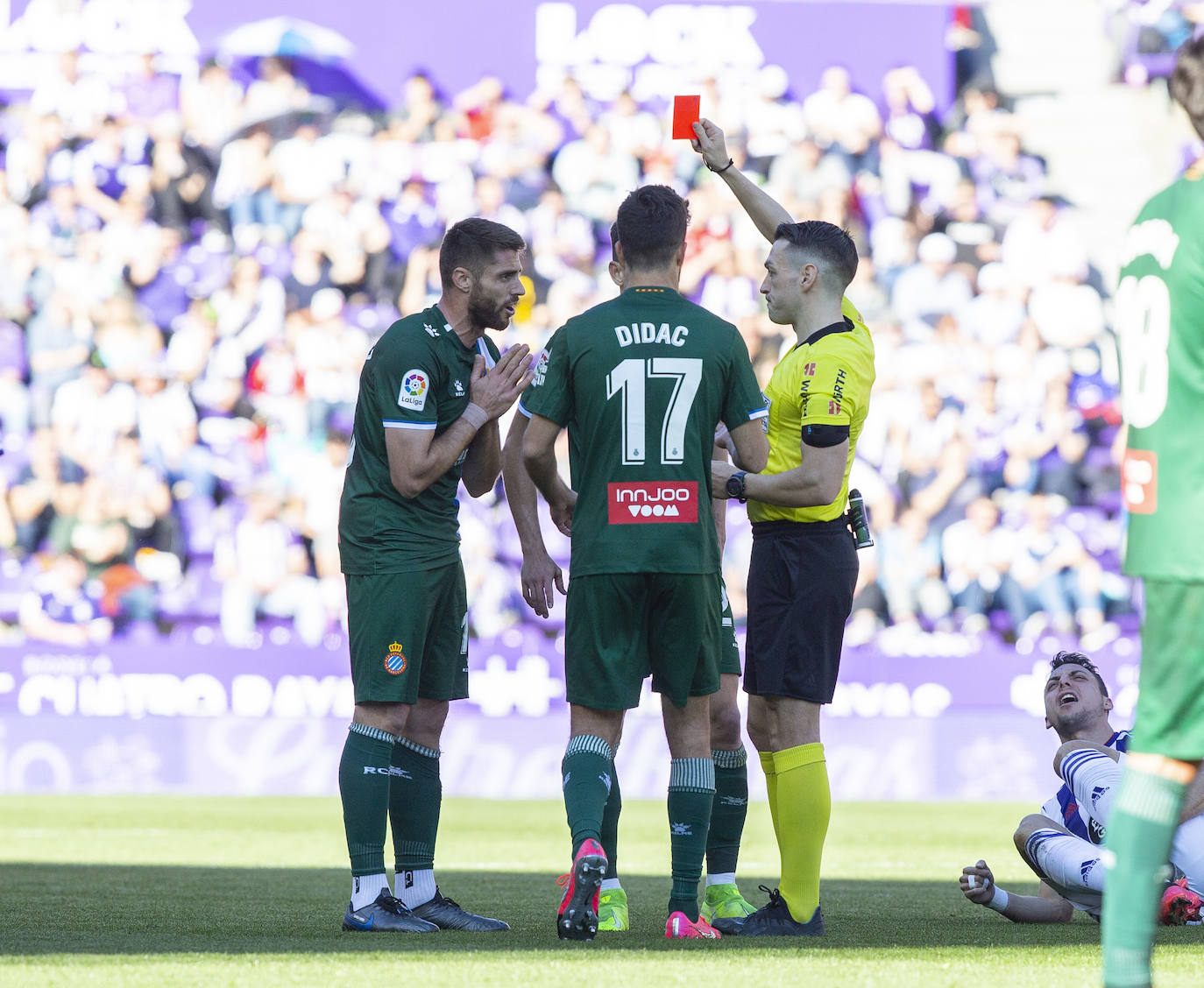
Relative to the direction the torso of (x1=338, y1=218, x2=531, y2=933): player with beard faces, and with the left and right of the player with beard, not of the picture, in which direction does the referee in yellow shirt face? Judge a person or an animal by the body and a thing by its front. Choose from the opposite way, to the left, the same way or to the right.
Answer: the opposite way

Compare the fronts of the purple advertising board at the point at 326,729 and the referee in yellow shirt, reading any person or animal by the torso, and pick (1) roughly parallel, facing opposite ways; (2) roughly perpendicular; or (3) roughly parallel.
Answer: roughly perpendicular

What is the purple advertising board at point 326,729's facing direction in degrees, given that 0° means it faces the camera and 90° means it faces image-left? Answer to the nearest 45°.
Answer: approximately 0°

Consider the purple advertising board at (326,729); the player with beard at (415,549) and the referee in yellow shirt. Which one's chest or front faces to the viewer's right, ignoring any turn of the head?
the player with beard

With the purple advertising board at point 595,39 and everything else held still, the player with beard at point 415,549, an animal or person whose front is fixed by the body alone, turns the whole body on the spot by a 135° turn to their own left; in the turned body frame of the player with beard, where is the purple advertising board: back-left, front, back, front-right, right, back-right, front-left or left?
front-right

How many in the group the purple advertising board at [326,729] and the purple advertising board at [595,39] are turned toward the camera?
2

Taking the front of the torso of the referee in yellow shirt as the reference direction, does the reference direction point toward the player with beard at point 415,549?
yes

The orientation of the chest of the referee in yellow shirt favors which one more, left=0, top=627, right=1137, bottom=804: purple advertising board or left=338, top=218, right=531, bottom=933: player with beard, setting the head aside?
the player with beard

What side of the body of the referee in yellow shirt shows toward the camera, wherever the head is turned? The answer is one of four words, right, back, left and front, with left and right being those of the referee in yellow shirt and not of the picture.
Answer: left

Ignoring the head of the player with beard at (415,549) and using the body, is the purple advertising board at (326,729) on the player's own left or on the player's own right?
on the player's own left
